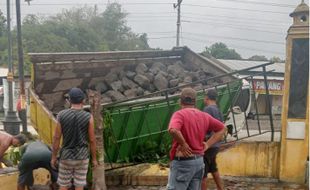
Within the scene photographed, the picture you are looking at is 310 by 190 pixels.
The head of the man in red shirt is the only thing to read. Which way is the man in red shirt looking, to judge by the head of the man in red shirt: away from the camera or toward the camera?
away from the camera

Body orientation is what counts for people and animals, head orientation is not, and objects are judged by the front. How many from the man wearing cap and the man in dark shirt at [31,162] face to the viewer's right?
0

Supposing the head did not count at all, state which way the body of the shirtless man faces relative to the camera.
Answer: to the viewer's right

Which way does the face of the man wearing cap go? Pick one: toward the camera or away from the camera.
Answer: away from the camera

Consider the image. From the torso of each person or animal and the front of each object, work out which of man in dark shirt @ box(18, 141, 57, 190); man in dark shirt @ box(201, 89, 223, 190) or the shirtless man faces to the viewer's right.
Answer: the shirtless man

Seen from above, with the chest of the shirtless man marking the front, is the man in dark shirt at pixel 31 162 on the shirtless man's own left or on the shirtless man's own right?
on the shirtless man's own right

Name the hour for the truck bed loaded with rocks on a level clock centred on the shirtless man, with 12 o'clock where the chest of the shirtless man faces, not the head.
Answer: The truck bed loaded with rocks is roughly at 11 o'clock from the shirtless man.

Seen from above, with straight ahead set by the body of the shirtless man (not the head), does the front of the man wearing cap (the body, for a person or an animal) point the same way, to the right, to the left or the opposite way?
to the left

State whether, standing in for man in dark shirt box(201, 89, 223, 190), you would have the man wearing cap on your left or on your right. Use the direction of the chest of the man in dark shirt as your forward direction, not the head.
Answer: on your left

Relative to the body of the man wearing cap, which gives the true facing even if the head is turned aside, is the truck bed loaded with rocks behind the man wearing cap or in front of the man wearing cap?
in front

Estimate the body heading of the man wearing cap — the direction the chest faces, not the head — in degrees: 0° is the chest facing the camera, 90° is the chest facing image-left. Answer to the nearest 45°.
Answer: approximately 180°

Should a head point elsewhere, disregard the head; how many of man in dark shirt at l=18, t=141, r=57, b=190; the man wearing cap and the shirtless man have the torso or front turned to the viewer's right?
1

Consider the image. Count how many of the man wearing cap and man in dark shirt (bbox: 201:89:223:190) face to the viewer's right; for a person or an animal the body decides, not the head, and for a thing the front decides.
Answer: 0

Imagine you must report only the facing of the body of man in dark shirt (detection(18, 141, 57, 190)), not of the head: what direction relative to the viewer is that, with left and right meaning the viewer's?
facing away from the viewer
